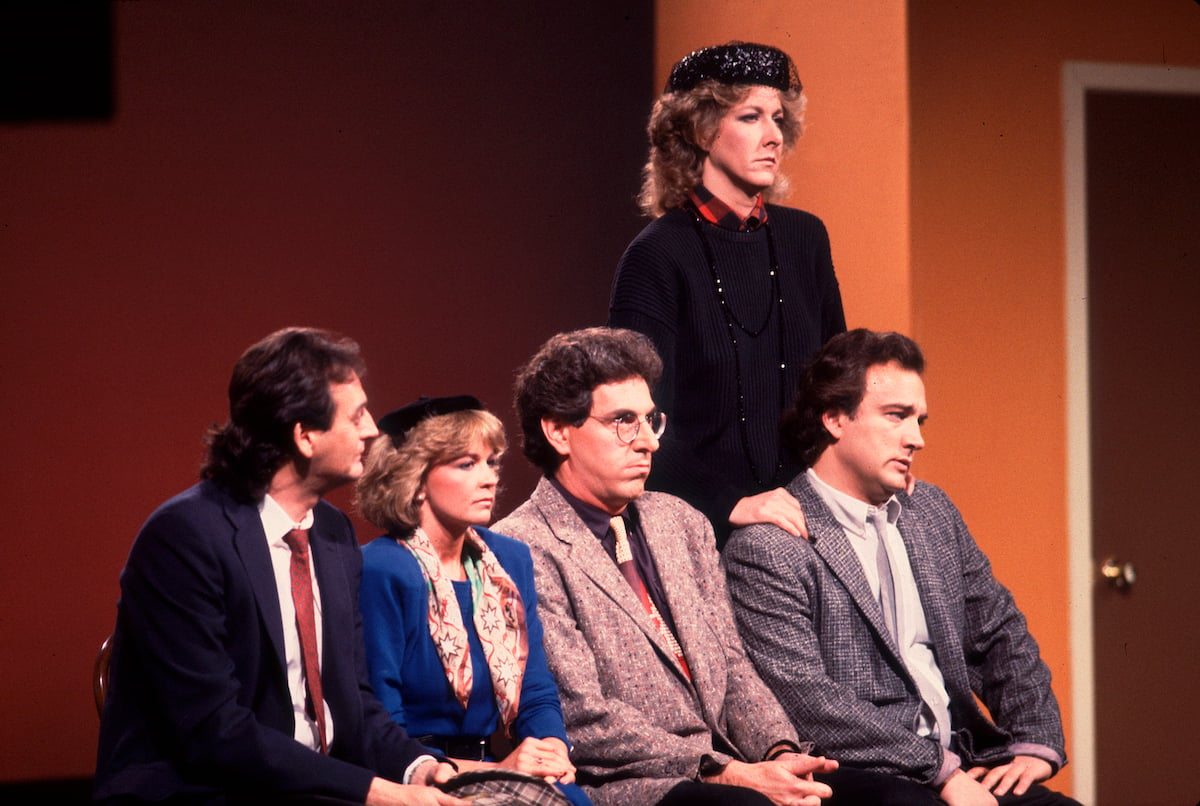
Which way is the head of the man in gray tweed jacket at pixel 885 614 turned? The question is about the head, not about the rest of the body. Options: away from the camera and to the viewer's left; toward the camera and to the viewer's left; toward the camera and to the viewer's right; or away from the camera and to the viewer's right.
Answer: toward the camera and to the viewer's right

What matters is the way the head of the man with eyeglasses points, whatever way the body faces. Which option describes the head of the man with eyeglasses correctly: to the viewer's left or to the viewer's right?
to the viewer's right

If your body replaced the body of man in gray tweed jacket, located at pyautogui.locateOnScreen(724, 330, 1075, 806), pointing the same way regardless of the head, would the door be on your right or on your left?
on your left

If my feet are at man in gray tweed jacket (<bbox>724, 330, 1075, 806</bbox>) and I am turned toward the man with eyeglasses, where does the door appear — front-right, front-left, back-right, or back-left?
back-right

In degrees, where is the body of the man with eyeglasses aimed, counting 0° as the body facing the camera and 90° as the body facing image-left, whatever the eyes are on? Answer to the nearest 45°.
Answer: approximately 315°

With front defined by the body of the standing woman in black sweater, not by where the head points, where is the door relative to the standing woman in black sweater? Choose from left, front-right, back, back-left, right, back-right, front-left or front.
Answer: left

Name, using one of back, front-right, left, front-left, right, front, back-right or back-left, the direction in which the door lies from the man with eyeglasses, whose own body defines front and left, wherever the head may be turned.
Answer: left

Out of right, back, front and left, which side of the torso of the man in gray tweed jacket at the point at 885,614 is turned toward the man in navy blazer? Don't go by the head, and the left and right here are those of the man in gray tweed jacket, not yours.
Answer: right

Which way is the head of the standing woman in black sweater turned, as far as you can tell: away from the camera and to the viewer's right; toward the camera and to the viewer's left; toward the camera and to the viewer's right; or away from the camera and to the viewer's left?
toward the camera and to the viewer's right
